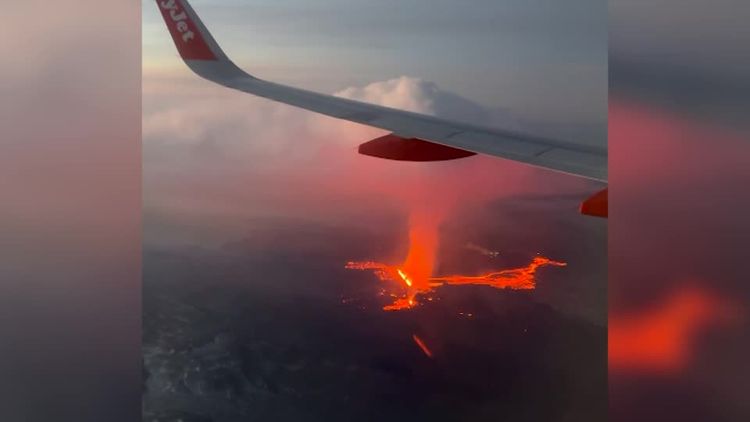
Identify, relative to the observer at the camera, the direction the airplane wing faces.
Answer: facing away from the viewer and to the right of the viewer
